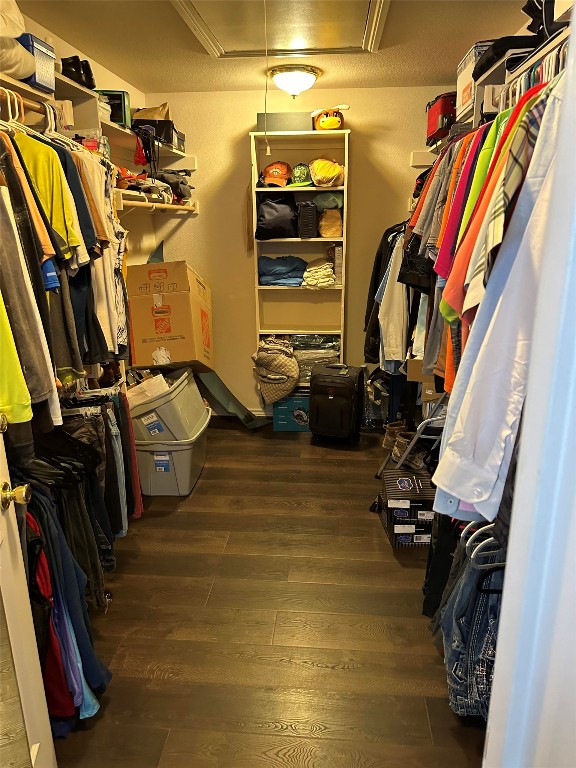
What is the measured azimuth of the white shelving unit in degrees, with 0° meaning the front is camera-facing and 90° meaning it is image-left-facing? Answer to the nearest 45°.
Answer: approximately 0°

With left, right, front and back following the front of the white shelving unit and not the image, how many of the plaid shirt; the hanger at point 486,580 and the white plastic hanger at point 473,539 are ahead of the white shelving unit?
3

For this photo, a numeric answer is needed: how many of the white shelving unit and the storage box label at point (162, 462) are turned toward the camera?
2

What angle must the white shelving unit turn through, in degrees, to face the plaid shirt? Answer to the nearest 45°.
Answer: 0° — it already faces it
